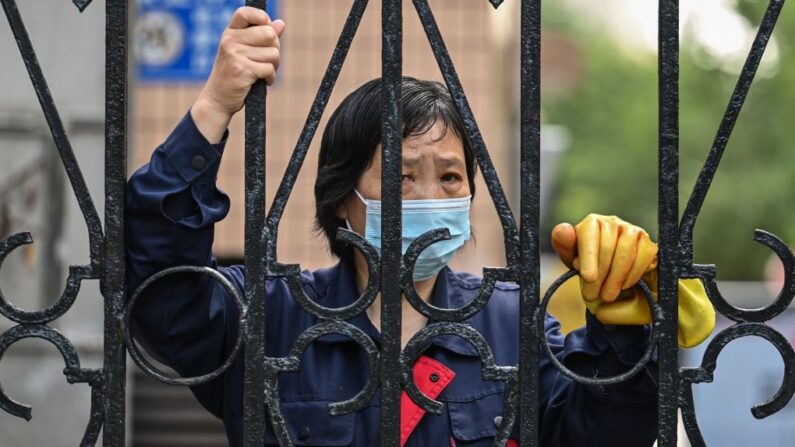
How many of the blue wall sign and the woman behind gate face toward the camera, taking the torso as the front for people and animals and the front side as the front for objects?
2

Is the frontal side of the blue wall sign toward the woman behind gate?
yes

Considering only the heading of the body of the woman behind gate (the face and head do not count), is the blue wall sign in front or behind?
behind

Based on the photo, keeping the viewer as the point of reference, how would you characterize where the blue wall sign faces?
facing the viewer

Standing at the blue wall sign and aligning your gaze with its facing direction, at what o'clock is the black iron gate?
The black iron gate is roughly at 12 o'clock from the blue wall sign.
